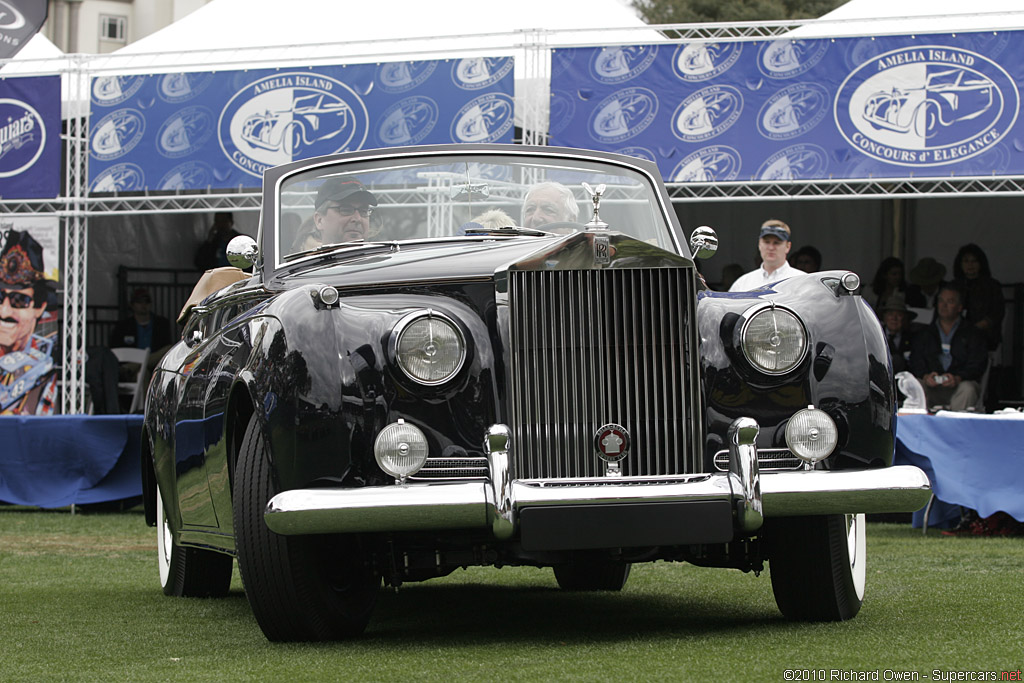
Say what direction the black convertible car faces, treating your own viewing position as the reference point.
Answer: facing the viewer

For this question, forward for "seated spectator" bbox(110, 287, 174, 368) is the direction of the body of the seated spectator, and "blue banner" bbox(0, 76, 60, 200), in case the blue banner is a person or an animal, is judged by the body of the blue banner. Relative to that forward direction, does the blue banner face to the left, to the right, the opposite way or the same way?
the same way

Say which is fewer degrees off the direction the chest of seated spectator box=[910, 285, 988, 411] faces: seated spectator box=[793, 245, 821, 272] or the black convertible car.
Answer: the black convertible car

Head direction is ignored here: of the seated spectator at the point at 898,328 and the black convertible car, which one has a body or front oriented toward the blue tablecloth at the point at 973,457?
the seated spectator

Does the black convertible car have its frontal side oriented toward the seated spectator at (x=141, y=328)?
no

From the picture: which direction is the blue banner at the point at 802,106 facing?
toward the camera

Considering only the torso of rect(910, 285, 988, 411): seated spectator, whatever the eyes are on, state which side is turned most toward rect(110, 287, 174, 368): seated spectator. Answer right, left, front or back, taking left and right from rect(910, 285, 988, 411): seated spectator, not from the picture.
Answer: right

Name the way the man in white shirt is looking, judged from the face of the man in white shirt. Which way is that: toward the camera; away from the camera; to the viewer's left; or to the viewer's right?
toward the camera

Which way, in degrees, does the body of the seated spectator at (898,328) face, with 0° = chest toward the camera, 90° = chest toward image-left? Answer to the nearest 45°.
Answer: approximately 0°

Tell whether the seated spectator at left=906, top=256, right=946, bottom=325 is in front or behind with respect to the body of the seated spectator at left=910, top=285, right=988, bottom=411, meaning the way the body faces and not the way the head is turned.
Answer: behind

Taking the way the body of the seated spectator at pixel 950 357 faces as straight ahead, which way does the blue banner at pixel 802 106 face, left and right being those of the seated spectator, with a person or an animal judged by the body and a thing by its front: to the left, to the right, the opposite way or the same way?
the same way

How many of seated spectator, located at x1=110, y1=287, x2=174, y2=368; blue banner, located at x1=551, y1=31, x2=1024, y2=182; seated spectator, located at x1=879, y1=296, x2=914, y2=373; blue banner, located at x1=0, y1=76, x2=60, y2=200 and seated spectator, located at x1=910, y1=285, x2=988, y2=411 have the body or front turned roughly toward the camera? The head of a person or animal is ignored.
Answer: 5
